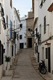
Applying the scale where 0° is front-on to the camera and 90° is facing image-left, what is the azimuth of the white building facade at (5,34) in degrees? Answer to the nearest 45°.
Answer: approximately 270°
